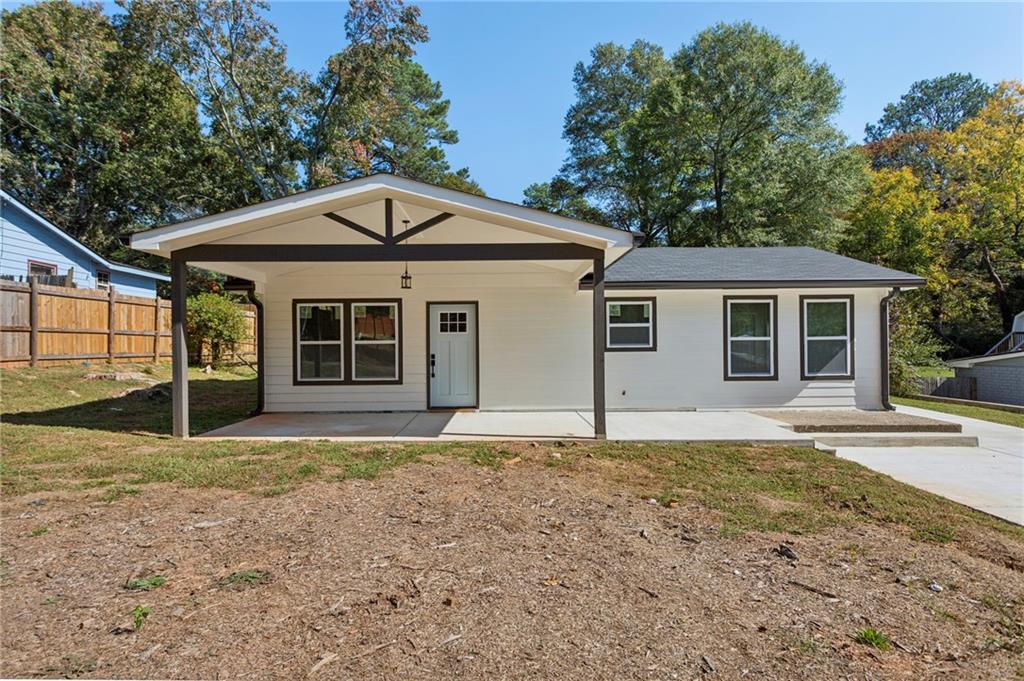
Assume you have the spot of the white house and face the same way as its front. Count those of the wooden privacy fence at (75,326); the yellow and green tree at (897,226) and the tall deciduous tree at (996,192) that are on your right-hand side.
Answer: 1

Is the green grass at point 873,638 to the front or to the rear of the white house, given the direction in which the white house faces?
to the front

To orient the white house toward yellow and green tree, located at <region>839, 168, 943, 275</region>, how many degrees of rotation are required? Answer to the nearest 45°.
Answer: approximately 135° to its left

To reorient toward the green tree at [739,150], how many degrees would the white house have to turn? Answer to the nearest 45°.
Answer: approximately 135° to its left

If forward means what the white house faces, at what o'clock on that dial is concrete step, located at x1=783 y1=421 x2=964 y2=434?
The concrete step is roughly at 10 o'clock from the white house.

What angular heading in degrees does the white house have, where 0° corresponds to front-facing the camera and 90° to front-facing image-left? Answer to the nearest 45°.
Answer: approximately 0°

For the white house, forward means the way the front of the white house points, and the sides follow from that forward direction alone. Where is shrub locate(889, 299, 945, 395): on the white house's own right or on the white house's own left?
on the white house's own left

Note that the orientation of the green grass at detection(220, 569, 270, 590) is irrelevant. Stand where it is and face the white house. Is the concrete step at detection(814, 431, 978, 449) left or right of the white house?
right

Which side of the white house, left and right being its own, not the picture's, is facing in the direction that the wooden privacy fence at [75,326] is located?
right

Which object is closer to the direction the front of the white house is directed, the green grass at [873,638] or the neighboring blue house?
the green grass

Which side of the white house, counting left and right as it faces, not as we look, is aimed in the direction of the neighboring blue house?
right

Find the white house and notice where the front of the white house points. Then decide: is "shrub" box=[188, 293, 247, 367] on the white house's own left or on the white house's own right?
on the white house's own right

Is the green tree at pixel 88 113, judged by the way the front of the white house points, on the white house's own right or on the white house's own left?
on the white house's own right

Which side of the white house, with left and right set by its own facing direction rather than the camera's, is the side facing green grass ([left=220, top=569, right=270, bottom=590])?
front
